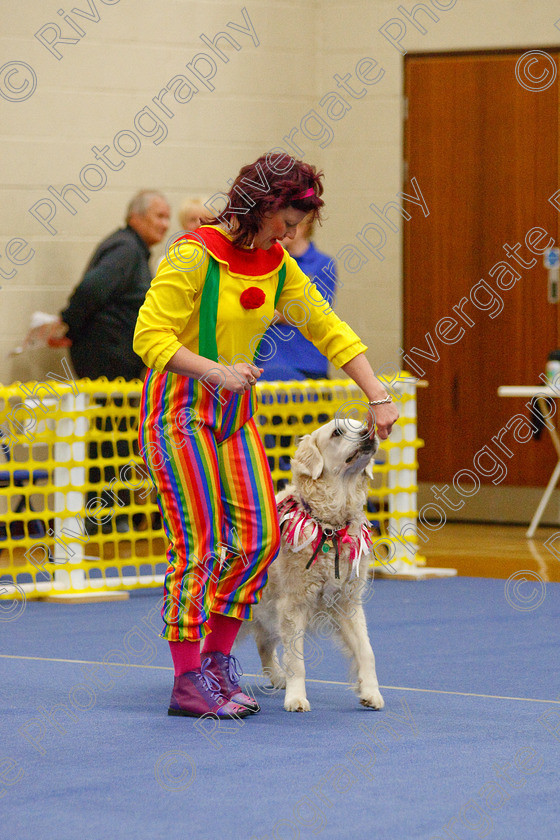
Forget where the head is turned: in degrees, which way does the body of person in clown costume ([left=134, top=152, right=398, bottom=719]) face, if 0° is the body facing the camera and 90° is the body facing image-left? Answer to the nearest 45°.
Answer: approximately 315°

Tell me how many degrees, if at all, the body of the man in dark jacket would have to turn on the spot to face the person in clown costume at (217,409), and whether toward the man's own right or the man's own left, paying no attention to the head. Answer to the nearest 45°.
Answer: approximately 90° to the man's own right

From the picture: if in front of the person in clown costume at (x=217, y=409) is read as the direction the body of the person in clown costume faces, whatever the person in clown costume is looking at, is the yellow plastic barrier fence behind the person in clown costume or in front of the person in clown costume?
behind

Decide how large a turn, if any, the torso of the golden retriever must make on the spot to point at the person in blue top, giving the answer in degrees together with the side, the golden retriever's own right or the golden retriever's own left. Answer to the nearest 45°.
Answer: approximately 135° to the golden retriever's own left

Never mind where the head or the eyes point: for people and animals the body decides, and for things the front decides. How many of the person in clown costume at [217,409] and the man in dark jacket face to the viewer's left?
0

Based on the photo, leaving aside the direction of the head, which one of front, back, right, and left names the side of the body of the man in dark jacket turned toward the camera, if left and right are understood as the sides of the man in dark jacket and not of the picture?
right

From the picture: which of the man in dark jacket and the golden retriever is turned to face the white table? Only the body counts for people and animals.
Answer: the man in dark jacket

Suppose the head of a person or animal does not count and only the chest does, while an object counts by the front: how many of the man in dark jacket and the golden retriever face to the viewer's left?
0

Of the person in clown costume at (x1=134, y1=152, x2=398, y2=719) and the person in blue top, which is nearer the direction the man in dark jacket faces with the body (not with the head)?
the person in blue top

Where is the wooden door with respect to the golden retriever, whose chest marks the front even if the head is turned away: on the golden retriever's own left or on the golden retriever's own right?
on the golden retriever's own left

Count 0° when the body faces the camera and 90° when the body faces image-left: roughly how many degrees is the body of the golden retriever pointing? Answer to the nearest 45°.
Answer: approximately 315°
